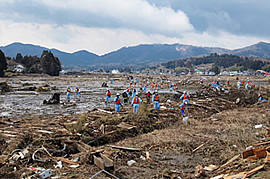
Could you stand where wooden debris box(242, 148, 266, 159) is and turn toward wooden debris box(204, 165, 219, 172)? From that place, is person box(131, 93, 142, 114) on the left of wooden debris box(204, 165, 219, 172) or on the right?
right

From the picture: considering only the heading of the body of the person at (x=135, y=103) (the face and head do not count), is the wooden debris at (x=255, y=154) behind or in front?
behind

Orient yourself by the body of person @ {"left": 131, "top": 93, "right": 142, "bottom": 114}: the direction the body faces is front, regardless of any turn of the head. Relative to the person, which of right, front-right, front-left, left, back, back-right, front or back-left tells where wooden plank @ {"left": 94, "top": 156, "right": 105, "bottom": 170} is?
back

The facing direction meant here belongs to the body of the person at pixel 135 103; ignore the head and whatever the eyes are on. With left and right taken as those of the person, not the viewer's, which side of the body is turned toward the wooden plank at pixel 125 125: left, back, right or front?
back

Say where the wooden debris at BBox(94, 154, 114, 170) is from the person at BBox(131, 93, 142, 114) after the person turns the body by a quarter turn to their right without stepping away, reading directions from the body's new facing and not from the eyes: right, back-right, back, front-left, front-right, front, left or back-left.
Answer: right

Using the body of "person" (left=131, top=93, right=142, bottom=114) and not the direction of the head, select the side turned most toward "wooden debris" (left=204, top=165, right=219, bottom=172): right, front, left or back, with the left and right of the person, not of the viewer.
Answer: back

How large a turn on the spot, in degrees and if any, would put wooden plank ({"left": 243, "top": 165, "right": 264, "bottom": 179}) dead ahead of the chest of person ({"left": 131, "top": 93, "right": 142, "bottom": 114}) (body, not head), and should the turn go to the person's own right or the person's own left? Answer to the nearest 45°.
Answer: approximately 180°

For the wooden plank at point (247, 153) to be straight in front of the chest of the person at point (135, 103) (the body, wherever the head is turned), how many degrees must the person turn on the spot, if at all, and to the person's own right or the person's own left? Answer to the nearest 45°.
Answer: approximately 180°

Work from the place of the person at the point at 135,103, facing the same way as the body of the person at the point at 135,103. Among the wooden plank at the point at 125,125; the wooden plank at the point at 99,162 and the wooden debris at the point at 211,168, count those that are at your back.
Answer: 3

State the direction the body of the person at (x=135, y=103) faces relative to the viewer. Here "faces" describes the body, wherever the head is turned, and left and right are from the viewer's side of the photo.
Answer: facing away from the viewer
